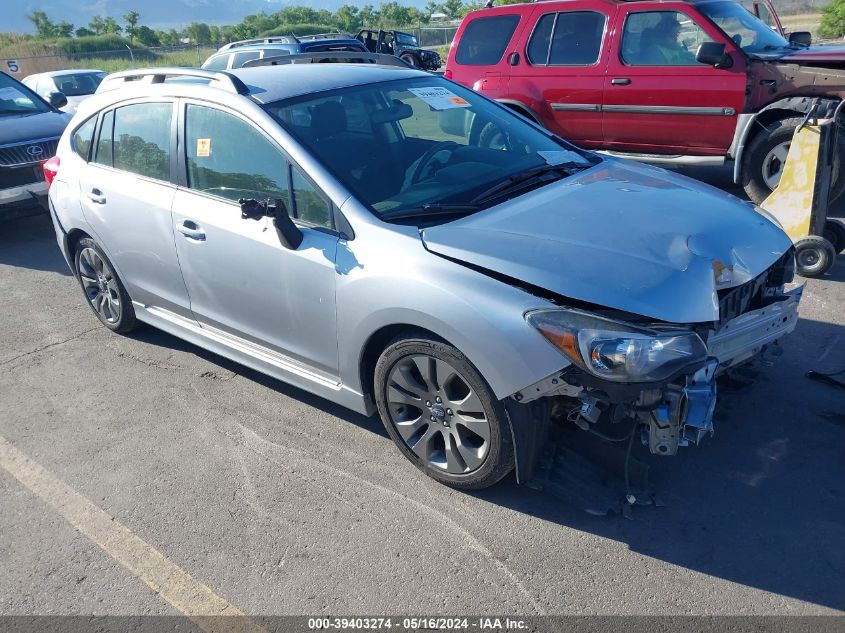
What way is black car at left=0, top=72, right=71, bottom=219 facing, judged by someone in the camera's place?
facing the viewer and to the right of the viewer

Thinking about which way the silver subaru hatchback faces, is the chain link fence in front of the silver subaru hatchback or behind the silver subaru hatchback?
behind

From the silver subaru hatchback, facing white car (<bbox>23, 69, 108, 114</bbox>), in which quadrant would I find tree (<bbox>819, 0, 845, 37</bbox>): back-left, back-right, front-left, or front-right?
front-right

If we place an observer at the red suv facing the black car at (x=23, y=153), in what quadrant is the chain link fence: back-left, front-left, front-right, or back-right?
front-right

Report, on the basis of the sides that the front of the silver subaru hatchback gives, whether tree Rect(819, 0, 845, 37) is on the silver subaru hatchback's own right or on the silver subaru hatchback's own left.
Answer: on the silver subaru hatchback's own left

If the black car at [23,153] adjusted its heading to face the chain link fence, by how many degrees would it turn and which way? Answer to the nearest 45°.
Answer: approximately 135° to its left

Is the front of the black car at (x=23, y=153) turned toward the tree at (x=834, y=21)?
no

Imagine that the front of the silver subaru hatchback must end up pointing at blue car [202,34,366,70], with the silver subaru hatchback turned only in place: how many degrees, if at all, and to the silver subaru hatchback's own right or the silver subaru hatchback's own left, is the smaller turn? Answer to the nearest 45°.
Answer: approximately 135° to the silver subaru hatchback's own left

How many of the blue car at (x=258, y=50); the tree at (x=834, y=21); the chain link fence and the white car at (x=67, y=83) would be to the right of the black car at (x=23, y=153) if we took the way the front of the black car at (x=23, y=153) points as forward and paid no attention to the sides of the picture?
0

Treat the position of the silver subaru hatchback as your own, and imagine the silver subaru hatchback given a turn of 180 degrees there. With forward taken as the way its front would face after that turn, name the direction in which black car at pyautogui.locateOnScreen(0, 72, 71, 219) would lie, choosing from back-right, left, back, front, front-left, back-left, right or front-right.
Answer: front

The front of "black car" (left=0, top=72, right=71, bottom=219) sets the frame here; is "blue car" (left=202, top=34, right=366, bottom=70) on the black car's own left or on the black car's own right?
on the black car's own left

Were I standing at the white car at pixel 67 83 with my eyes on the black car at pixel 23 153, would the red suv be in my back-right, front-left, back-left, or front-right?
front-left

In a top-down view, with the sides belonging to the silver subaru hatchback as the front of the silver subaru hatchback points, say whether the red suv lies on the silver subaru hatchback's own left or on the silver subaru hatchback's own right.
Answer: on the silver subaru hatchback's own left

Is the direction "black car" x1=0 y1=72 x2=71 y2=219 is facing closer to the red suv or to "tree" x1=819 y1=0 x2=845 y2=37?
the red suv

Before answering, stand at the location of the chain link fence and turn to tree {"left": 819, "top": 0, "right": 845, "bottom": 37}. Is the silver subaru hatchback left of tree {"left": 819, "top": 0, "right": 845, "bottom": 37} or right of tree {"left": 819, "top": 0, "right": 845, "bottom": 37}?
right

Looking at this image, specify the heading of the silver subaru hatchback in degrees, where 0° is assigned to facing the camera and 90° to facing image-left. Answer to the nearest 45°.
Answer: approximately 315°
